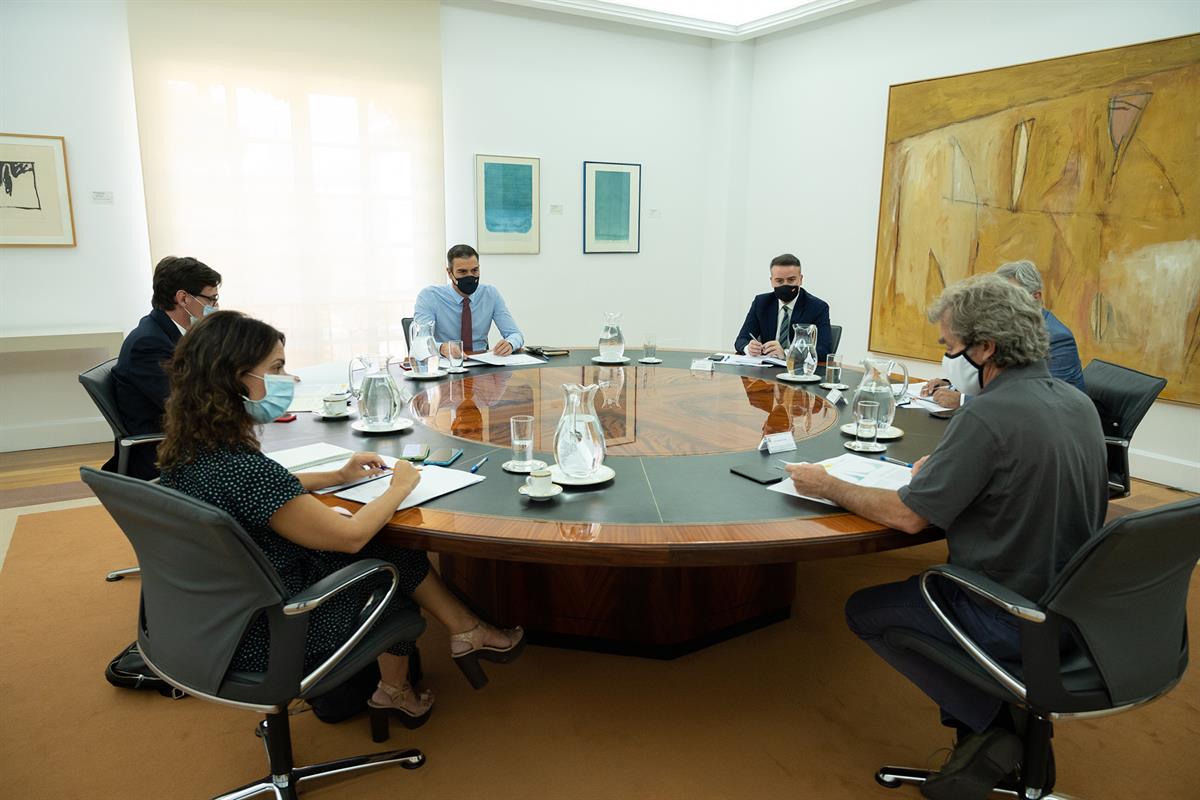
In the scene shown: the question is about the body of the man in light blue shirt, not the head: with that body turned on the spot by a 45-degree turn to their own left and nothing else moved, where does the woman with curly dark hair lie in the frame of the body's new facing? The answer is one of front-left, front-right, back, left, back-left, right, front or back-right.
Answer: front-right

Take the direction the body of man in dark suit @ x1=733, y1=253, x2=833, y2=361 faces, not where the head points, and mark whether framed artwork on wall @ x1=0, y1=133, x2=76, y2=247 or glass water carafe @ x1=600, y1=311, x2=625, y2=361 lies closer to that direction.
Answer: the glass water carafe

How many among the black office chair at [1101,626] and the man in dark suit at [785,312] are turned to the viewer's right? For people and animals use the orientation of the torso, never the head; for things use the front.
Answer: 0

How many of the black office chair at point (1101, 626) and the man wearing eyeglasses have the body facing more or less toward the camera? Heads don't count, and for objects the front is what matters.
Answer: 0

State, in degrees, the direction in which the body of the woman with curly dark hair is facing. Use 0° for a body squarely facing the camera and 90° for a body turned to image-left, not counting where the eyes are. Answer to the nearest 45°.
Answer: approximately 270°

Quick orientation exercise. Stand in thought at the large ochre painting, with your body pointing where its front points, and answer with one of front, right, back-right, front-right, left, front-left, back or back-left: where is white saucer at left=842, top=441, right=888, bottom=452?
front-left

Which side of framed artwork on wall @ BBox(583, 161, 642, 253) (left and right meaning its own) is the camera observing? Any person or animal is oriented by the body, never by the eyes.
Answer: front

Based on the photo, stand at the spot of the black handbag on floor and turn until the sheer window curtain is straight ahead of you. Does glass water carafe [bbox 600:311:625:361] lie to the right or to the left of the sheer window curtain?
right

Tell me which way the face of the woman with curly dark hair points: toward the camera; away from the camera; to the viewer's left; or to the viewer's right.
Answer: to the viewer's right

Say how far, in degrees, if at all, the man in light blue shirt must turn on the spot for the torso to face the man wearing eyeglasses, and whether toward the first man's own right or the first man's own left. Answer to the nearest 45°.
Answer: approximately 45° to the first man's own right

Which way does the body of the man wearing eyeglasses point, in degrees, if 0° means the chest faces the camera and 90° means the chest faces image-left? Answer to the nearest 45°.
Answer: approximately 270°

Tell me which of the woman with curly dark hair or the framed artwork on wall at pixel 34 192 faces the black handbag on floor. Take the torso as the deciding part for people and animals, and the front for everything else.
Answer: the framed artwork on wall

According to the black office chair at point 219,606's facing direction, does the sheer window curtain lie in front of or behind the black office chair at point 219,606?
in front

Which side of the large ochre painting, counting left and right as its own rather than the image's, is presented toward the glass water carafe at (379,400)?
front

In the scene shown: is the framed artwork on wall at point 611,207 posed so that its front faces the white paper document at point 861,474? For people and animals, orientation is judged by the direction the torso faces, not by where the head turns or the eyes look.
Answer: yes

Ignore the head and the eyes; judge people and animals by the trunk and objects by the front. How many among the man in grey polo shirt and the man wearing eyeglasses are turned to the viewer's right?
1

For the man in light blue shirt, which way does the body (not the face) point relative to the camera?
toward the camera

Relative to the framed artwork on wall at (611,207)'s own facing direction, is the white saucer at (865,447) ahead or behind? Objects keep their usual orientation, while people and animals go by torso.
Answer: ahead

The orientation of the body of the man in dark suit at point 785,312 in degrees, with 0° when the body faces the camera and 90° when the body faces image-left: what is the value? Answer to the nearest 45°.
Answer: approximately 0°

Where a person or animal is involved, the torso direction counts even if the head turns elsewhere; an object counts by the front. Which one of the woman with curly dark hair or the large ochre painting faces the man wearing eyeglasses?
the large ochre painting

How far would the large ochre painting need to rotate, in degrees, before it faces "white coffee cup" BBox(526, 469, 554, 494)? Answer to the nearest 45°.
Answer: approximately 45° to its left

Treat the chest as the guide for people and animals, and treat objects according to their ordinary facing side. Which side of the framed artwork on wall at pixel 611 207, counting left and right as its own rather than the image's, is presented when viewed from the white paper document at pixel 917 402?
front

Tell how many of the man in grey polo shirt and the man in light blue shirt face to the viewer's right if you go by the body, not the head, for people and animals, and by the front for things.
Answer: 0
